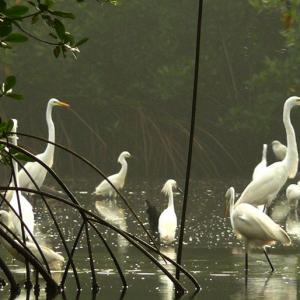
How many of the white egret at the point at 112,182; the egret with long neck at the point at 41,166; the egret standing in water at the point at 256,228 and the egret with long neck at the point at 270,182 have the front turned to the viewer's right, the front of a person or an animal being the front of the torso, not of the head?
3

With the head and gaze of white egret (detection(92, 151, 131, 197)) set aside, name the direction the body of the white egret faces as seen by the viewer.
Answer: to the viewer's right

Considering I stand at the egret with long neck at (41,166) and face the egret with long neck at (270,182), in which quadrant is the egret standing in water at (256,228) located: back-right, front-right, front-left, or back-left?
front-right

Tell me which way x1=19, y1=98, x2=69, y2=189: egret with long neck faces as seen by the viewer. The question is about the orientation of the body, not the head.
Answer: to the viewer's right

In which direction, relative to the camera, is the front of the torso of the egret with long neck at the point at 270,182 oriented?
to the viewer's right

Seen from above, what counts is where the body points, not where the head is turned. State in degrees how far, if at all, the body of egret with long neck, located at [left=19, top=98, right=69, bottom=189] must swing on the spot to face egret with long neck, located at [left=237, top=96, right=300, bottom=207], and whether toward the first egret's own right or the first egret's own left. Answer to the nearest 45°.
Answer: approximately 45° to the first egret's own right

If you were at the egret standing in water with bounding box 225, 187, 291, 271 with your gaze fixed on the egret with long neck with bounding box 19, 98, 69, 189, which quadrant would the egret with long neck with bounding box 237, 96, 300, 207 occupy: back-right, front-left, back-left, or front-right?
front-right

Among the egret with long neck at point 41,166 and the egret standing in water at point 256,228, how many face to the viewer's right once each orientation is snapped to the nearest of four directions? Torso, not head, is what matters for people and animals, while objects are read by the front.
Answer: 1

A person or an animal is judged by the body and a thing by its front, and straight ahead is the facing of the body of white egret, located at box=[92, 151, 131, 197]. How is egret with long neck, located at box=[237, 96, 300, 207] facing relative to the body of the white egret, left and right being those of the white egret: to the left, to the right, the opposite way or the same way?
the same way

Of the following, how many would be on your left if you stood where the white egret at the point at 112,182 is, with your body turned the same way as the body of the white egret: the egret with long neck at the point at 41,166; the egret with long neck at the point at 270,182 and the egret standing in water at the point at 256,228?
0

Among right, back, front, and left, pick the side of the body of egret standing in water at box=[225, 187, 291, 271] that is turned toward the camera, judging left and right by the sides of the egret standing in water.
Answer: left

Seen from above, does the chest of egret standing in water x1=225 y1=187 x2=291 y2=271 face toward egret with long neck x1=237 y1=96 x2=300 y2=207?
no

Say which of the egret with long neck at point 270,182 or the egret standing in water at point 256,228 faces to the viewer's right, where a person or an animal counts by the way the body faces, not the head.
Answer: the egret with long neck

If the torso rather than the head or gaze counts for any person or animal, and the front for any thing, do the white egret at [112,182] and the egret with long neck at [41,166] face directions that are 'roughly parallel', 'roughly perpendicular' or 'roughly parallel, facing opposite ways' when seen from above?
roughly parallel

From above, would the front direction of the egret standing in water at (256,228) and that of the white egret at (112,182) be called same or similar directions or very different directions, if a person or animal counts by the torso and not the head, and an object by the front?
very different directions
